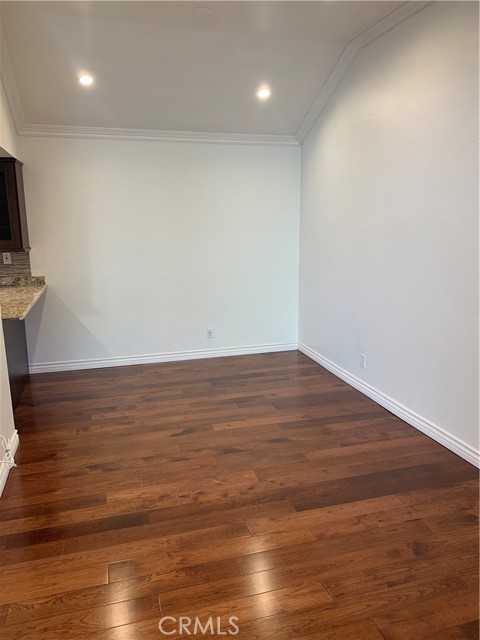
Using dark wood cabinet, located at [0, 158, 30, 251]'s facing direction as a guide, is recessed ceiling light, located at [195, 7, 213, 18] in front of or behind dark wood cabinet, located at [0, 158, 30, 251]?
in front
